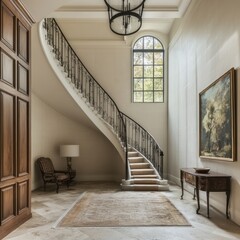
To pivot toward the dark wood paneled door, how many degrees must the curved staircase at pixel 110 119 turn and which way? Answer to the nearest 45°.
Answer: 0° — it already faces it

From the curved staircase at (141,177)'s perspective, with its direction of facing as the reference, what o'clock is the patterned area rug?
The patterned area rug is roughly at 12 o'clock from the curved staircase.

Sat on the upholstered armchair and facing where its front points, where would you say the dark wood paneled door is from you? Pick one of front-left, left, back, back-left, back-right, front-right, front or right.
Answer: front-right

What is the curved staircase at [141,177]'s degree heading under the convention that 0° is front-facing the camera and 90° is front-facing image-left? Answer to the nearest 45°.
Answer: approximately 0°

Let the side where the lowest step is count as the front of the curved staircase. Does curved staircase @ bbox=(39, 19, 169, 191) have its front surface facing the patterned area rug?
yes

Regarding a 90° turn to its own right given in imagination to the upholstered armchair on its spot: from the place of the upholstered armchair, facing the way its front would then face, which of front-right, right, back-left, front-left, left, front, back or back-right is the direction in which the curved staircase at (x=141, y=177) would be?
back-left

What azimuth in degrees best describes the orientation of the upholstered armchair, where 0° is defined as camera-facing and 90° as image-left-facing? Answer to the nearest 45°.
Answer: approximately 315°

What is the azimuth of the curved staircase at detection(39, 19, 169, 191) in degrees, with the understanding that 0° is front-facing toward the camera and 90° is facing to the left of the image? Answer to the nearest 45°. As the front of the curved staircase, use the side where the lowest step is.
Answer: approximately 0°
